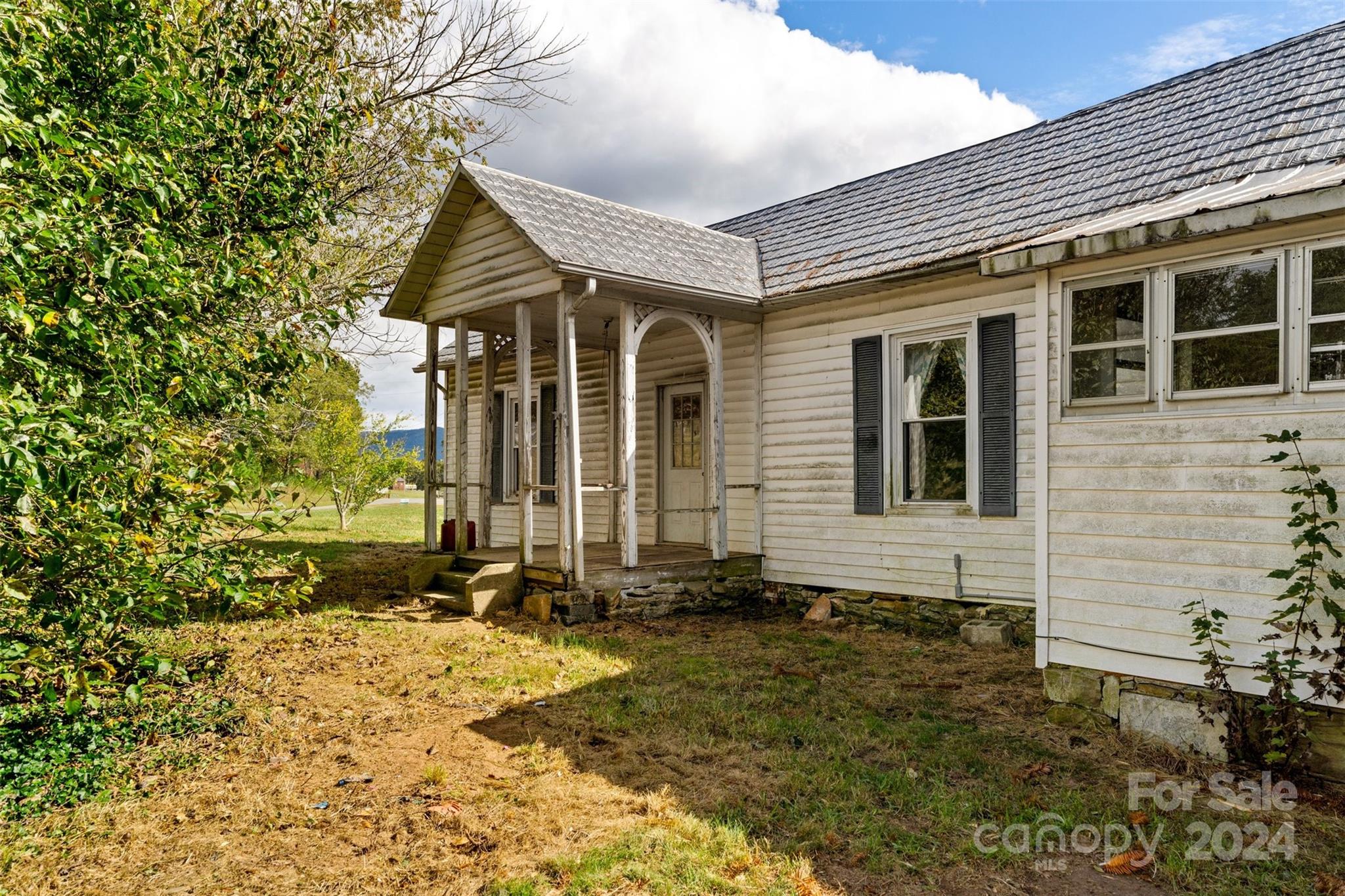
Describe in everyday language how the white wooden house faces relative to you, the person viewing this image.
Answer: facing the viewer and to the left of the viewer

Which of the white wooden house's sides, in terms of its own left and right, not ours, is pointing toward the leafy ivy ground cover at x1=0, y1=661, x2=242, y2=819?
front

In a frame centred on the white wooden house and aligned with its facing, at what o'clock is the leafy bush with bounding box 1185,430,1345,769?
The leafy bush is roughly at 10 o'clock from the white wooden house.

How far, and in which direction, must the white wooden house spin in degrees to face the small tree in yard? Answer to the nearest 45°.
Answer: approximately 90° to its right
